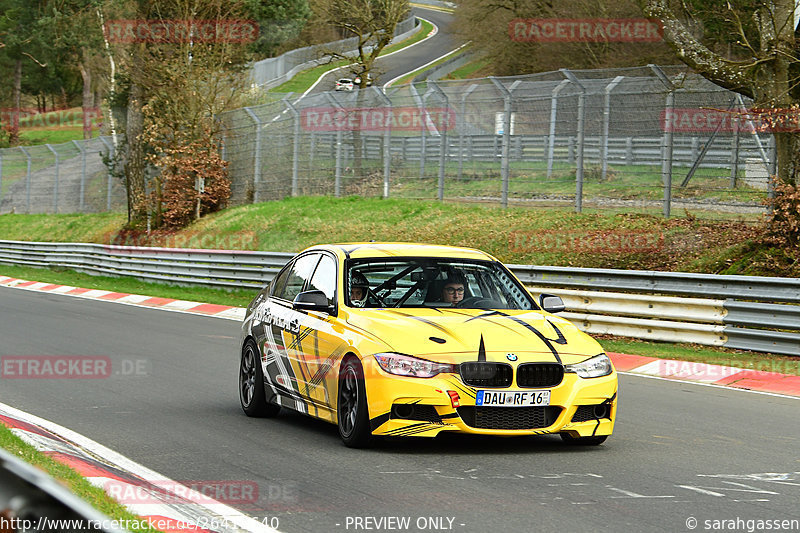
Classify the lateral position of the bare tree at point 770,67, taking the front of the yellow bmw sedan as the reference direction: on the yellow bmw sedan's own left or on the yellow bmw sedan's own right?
on the yellow bmw sedan's own left

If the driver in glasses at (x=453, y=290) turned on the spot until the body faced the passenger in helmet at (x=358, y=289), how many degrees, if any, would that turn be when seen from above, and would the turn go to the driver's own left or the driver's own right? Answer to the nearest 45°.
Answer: approximately 135° to the driver's own right

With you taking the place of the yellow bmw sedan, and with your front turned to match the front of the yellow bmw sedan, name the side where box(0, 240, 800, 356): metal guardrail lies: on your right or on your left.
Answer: on your left

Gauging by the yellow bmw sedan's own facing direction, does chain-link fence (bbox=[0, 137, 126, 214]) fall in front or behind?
behind

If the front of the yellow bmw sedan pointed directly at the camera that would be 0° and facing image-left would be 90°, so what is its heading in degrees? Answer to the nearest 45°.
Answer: approximately 315°

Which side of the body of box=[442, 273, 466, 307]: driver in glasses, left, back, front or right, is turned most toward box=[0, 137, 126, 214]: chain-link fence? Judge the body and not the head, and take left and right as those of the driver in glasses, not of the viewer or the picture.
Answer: back

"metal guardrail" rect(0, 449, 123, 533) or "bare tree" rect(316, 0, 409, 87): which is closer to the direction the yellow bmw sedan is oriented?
the metal guardrail

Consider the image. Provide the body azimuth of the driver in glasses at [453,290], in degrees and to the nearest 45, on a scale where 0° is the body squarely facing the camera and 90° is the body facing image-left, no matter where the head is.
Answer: approximately 315°

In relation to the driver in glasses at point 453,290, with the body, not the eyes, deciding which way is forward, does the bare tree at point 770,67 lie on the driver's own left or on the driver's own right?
on the driver's own left

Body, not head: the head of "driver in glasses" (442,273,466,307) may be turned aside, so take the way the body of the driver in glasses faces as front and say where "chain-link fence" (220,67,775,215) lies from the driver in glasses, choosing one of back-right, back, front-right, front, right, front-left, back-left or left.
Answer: back-left

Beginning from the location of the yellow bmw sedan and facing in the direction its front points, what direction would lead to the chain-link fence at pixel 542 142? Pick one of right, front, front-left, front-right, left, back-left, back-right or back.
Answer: back-left

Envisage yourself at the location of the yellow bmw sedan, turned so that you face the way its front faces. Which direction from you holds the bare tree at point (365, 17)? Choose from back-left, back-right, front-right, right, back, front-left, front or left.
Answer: back-left
